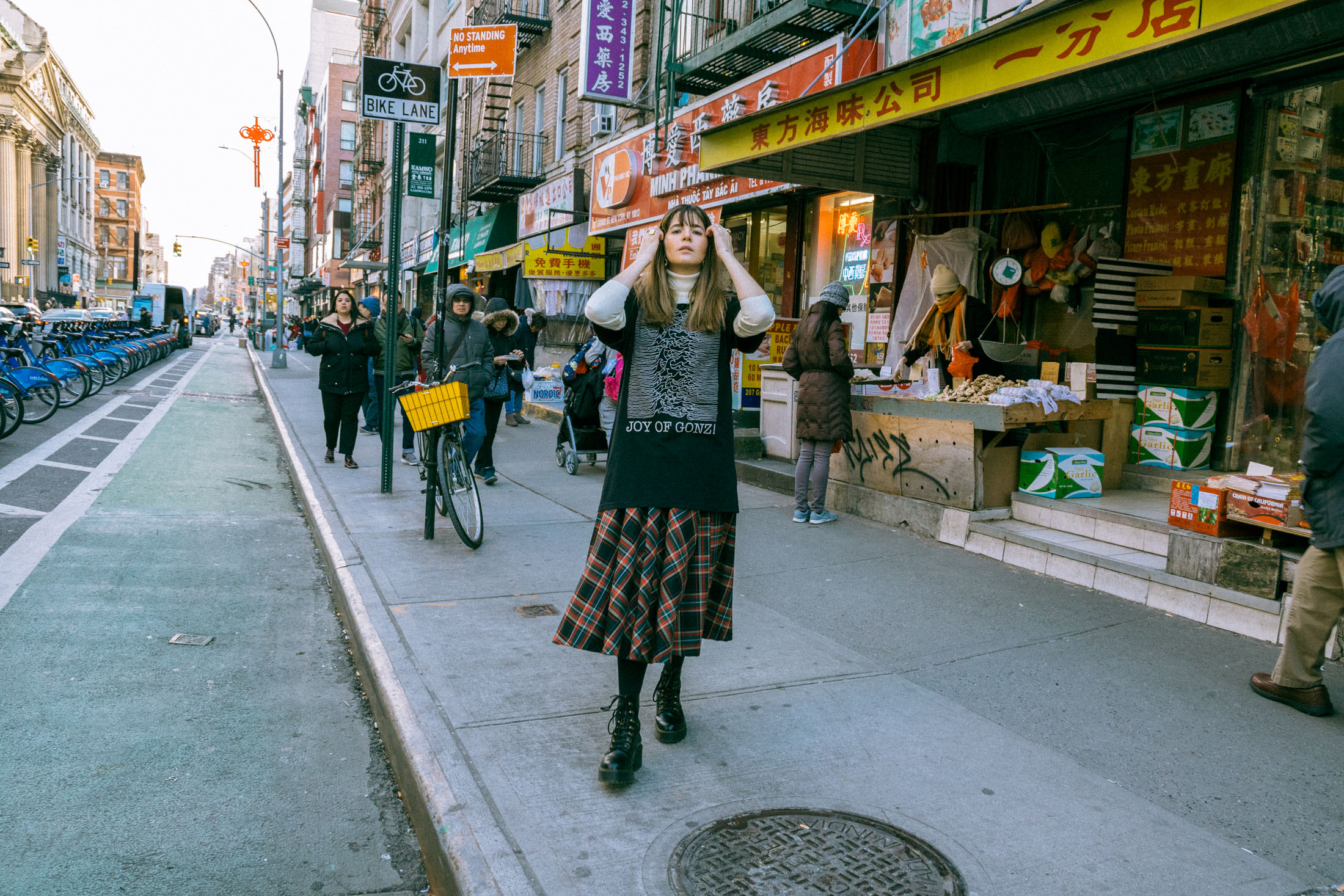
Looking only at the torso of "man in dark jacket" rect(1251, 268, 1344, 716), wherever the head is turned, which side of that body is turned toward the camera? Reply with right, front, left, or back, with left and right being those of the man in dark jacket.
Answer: left

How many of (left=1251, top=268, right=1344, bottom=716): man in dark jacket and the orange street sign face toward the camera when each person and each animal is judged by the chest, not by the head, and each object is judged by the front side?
1

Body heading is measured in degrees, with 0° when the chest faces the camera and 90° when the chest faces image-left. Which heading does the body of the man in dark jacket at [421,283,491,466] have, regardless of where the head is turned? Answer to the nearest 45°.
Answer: approximately 0°

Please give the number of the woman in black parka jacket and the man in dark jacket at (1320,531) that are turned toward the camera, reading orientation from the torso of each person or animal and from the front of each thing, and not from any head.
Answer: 1

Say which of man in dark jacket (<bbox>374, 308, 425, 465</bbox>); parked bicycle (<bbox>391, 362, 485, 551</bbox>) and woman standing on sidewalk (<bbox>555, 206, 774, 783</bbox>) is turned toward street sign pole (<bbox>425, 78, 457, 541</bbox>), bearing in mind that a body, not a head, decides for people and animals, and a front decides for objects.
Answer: the man in dark jacket

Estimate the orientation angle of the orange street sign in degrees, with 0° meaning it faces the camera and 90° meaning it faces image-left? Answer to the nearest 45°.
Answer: approximately 0°

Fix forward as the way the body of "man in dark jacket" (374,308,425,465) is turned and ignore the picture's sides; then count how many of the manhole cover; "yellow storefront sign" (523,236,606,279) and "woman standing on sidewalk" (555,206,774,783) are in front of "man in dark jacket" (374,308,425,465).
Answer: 2

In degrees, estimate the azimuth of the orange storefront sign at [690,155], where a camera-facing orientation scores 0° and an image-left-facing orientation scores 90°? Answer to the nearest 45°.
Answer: approximately 45°

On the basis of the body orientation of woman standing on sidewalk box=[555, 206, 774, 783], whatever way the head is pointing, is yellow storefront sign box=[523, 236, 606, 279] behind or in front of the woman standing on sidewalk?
behind
